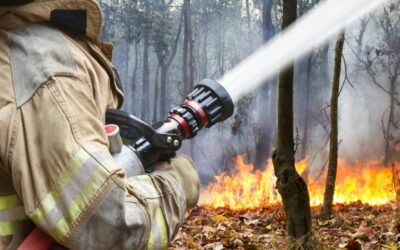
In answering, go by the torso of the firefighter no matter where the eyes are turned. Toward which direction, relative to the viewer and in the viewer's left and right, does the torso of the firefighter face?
facing away from the viewer and to the right of the viewer

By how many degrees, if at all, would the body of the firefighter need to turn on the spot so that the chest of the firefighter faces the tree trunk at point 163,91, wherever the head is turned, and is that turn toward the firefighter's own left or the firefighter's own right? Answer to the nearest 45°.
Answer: approximately 45° to the firefighter's own left

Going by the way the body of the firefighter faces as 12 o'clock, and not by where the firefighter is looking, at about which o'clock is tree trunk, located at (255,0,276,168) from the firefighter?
The tree trunk is roughly at 11 o'clock from the firefighter.

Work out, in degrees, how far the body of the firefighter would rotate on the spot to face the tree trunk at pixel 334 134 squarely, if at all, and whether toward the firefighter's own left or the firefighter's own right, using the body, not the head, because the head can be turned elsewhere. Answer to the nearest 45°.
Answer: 0° — they already face it

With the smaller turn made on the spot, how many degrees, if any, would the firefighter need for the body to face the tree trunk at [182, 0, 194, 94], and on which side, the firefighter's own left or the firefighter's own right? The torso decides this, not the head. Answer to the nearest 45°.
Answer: approximately 45° to the firefighter's own left
